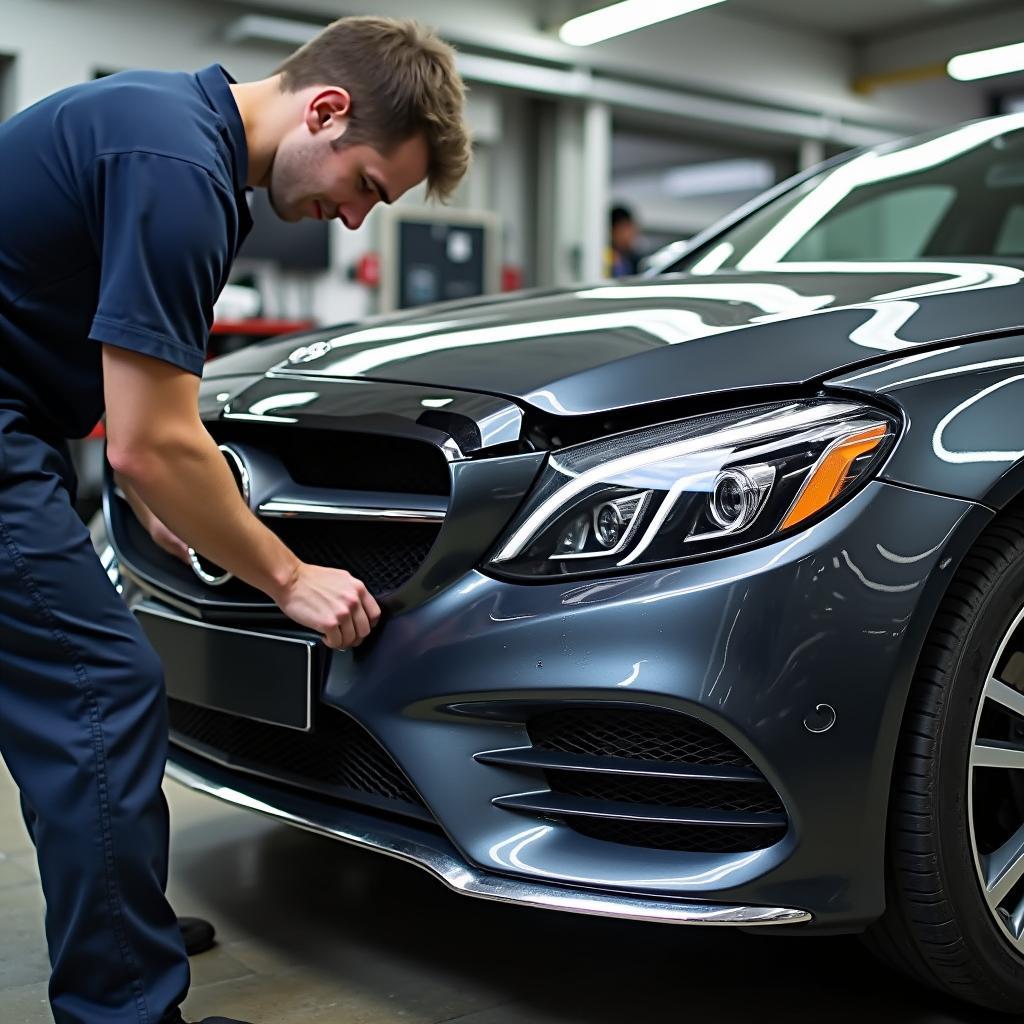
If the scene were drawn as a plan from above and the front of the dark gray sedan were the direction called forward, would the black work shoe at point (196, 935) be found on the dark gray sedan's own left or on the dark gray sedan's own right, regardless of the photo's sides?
on the dark gray sedan's own right

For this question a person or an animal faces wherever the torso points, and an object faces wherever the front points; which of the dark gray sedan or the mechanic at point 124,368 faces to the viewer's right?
the mechanic

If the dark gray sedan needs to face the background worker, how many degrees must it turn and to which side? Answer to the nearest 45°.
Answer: approximately 135° to its right

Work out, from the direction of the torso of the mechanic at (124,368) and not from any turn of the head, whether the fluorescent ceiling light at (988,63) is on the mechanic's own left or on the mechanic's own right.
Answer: on the mechanic's own left

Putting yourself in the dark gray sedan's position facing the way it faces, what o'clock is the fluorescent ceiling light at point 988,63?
The fluorescent ceiling light is roughly at 5 o'clock from the dark gray sedan.

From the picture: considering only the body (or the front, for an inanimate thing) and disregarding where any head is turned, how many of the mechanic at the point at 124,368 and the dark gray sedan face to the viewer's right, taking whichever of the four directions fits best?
1

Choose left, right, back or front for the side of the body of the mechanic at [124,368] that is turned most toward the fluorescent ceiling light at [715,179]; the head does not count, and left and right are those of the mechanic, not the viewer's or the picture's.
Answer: left

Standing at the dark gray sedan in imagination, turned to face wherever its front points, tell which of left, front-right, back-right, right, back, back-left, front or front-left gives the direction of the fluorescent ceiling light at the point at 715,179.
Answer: back-right

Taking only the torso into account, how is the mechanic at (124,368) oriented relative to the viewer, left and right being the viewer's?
facing to the right of the viewer

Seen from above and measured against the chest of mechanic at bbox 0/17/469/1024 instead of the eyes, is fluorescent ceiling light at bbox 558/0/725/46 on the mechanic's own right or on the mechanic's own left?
on the mechanic's own left
